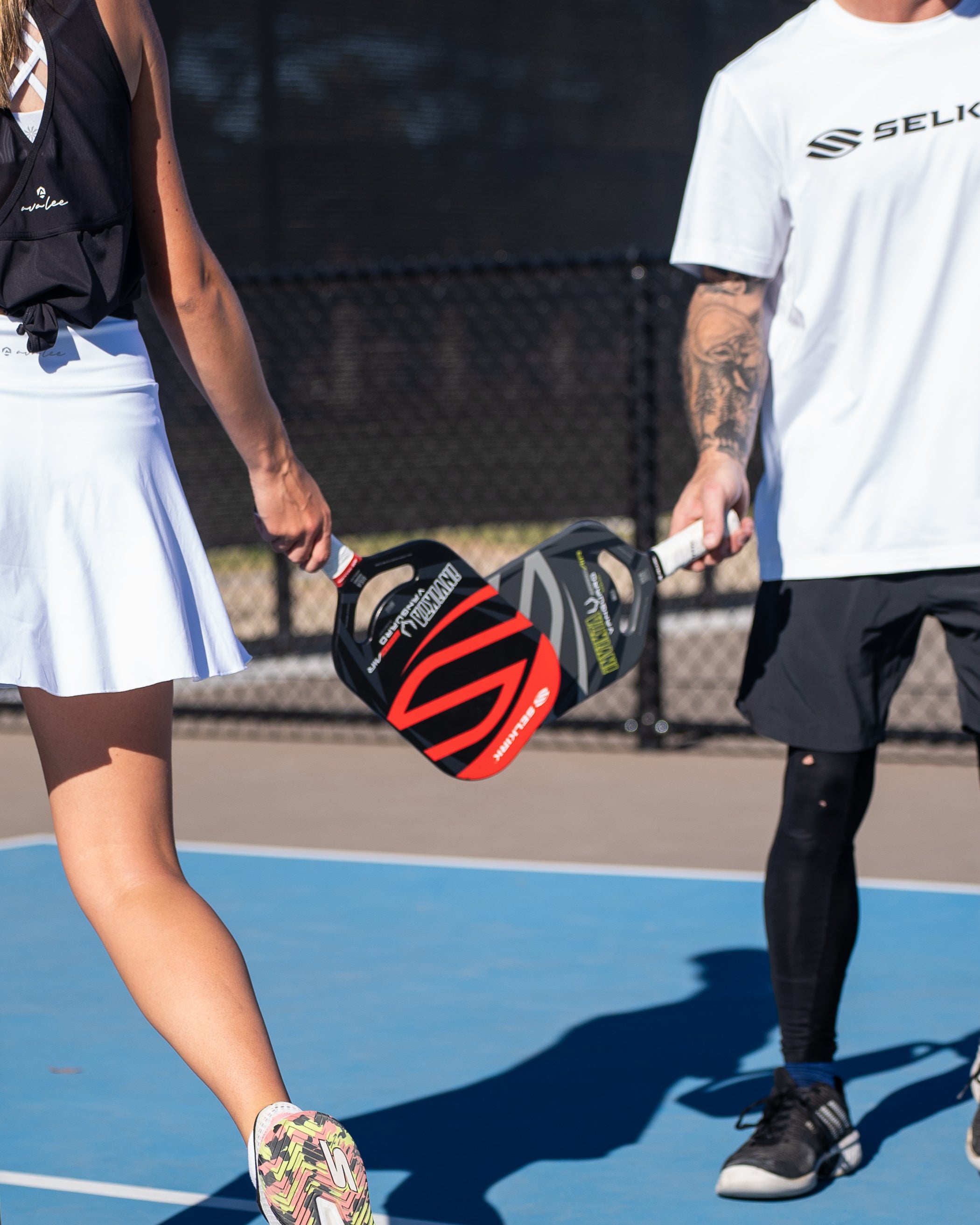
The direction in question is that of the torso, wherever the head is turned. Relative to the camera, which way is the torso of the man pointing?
toward the camera

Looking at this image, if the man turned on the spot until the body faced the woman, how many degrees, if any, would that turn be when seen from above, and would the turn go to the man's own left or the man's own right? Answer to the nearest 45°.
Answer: approximately 45° to the man's own right
